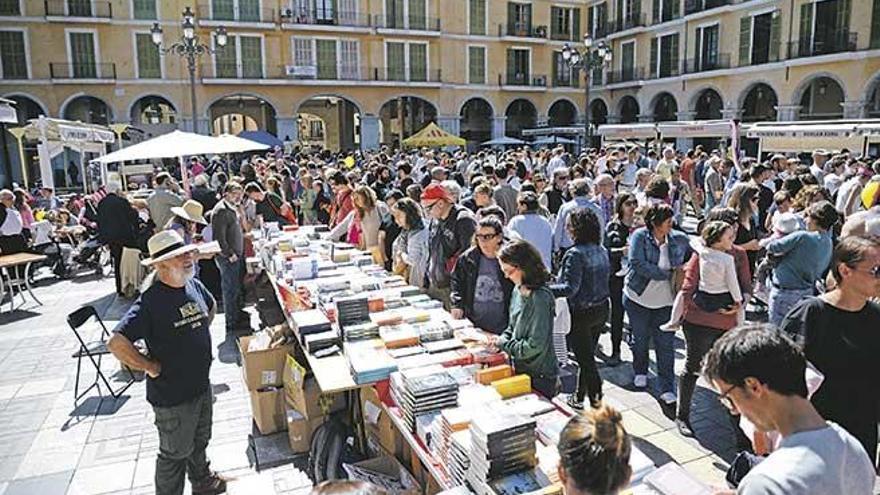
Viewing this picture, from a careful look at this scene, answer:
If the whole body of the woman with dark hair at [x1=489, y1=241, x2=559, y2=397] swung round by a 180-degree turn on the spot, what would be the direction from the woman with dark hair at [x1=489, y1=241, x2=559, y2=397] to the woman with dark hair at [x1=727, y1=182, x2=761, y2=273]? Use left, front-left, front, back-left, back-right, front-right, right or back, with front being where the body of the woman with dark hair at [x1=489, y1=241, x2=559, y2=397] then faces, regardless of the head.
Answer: front-left

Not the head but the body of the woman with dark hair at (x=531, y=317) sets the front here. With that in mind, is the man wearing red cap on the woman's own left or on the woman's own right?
on the woman's own right

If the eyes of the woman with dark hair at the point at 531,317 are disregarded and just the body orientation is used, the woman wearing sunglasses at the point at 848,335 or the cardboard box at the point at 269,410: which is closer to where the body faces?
the cardboard box

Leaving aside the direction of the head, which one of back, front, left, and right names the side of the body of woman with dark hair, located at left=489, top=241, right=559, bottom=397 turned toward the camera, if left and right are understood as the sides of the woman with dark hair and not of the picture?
left

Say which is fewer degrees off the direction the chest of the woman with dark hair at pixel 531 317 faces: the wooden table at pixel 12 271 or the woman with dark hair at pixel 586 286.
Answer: the wooden table

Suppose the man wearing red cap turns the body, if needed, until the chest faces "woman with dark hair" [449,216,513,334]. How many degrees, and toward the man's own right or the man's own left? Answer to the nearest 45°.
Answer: approximately 45° to the man's own left

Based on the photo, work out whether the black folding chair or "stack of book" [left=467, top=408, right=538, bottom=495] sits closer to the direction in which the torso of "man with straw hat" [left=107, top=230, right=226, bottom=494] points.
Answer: the stack of book

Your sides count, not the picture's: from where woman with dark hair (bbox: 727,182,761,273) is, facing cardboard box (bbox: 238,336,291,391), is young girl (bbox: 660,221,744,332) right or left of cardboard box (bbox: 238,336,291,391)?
left

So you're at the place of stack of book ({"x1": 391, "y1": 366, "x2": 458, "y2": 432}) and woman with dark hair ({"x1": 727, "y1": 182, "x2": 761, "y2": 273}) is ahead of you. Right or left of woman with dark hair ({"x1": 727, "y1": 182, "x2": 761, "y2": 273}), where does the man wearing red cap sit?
left

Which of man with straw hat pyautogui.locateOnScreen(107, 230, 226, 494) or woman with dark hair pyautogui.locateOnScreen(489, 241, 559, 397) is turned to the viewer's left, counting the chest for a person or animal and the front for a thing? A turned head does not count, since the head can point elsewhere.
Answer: the woman with dark hair

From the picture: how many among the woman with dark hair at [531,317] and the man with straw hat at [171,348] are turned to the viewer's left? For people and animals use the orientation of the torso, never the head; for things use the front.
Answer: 1
